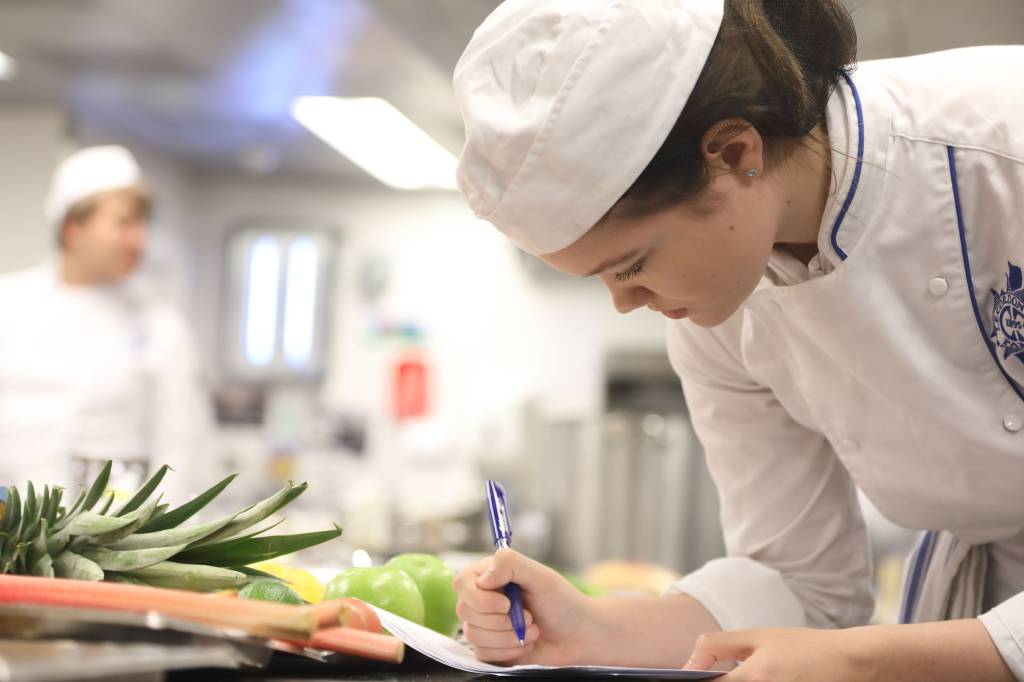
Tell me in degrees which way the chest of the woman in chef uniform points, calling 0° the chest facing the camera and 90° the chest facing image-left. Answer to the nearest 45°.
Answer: approximately 45°

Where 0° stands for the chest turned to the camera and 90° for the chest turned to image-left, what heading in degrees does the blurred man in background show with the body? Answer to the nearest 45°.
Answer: approximately 315°

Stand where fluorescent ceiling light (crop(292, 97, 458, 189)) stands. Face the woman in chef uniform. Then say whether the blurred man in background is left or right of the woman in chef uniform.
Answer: right

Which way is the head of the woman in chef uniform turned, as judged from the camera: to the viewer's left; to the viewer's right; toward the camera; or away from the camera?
to the viewer's left

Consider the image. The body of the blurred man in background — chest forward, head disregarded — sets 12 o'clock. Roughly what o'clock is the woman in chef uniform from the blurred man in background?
The woman in chef uniform is roughly at 1 o'clock from the blurred man in background.

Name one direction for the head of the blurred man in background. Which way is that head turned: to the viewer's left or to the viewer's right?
to the viewer's right

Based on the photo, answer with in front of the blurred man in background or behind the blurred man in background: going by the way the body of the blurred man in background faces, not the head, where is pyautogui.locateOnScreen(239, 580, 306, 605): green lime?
in front

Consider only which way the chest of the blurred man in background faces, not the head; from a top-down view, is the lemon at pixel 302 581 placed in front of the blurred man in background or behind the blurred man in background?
in front

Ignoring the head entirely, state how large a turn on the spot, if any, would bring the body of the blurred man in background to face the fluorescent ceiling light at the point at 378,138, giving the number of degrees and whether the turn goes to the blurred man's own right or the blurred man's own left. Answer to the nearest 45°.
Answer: approximately 90° to the blurred man's own left
